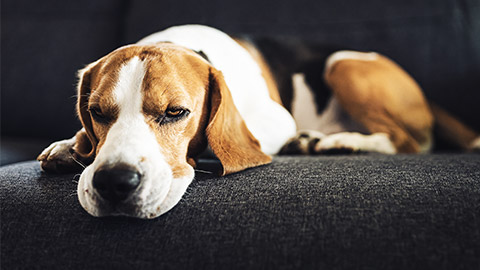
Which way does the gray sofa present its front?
toward the camera

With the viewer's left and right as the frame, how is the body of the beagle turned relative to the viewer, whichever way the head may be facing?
facing the viewer and to the left of the viewer
